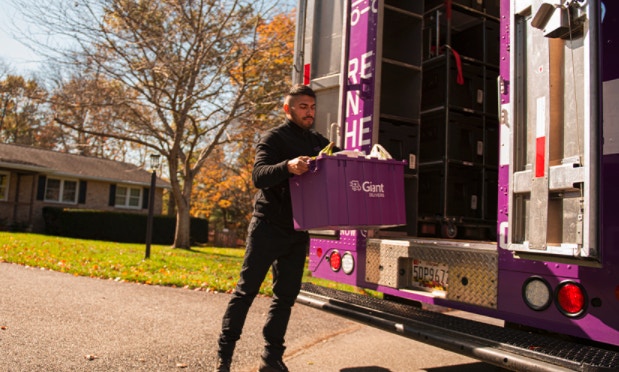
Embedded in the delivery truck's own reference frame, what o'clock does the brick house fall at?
The brick house is roughly at 9 o'clock from the delivery truck.

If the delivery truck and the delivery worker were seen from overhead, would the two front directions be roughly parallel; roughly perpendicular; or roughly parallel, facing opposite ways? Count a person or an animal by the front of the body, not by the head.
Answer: roughly perpendicular

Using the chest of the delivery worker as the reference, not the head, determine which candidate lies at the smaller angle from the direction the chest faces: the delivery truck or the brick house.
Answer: the delivery truck

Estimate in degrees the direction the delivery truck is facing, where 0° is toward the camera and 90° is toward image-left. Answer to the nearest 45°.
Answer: approximately 225°

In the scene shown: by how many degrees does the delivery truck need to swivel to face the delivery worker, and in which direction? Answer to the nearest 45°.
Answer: approximately 135° to its left
